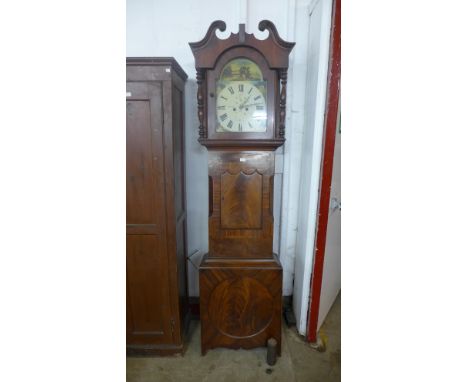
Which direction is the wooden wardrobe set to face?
toward the camera

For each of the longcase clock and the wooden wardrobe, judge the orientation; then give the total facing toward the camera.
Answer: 2

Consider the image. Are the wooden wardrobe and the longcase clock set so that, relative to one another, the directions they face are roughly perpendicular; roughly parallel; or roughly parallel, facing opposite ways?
roughly parallel

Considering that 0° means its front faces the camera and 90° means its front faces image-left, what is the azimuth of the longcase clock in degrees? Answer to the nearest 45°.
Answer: approximately 0°
